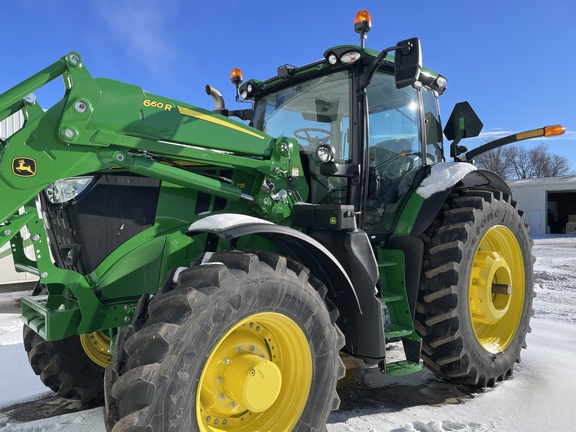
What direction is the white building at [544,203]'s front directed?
toward the camera

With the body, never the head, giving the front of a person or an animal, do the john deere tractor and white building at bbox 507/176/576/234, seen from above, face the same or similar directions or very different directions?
same or similar directions

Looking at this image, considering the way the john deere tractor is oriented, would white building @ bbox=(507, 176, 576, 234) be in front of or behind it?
behind

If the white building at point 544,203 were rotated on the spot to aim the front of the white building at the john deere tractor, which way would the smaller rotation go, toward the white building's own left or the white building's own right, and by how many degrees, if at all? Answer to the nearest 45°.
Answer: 0° — it already faces it

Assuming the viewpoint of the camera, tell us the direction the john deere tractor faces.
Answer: facing the viewer and to the left of the viewer

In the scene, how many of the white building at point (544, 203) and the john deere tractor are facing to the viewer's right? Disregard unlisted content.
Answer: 0
